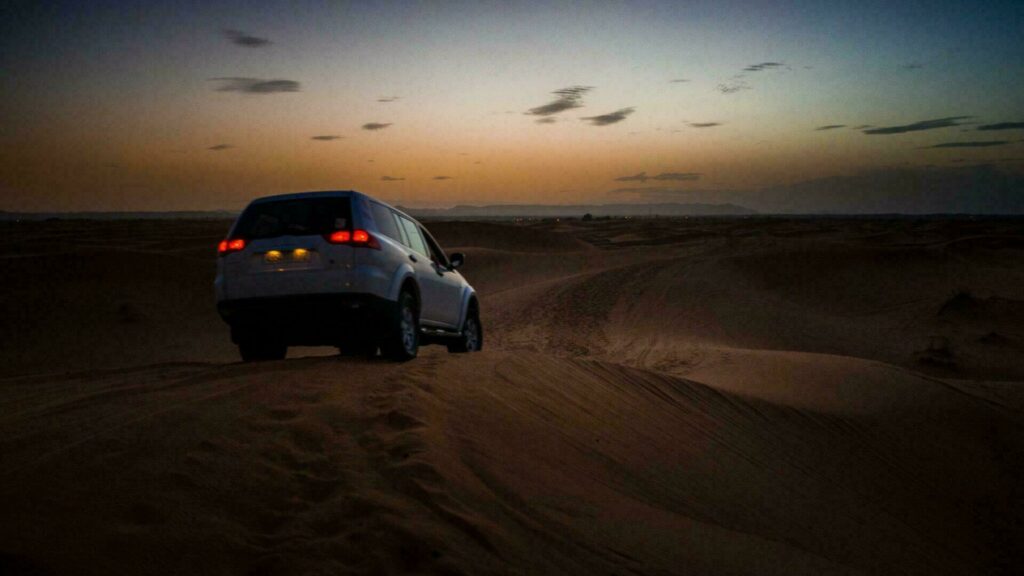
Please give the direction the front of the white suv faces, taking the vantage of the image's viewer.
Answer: facing away from the viewer and to the right of the viewer
